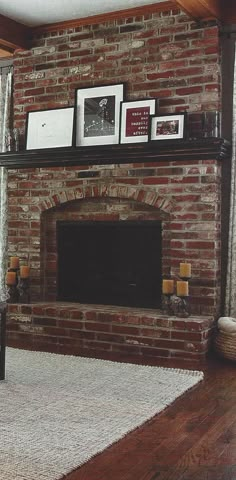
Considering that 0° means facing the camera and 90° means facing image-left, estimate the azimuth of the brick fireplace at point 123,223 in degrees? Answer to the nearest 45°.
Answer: approximately 45°

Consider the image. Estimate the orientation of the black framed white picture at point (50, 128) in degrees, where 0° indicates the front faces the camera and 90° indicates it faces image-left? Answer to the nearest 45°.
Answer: approximately 45°

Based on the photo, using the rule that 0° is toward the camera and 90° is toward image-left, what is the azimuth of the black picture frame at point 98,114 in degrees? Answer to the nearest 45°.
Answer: approximately 45°

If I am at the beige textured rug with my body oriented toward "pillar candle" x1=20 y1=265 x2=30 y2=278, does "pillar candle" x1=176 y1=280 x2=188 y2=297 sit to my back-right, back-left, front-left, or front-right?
front-right

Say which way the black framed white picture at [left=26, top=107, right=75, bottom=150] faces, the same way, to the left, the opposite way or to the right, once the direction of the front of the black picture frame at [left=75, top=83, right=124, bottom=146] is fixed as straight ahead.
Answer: the same way

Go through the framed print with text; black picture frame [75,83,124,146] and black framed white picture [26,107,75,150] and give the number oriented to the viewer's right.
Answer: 0

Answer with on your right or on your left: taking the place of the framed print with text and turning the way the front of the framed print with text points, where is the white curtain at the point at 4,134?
on your right

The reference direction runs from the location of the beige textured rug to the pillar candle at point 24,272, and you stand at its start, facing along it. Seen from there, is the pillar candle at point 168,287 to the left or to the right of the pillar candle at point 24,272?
right

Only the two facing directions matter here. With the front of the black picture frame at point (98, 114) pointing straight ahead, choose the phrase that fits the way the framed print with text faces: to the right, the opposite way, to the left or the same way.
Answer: the same way

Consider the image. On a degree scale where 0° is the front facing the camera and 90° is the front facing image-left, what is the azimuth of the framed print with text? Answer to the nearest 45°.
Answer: approximately 45°

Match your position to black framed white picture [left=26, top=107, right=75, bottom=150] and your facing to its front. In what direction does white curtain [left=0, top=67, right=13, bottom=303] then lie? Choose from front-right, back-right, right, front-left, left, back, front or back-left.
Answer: right
